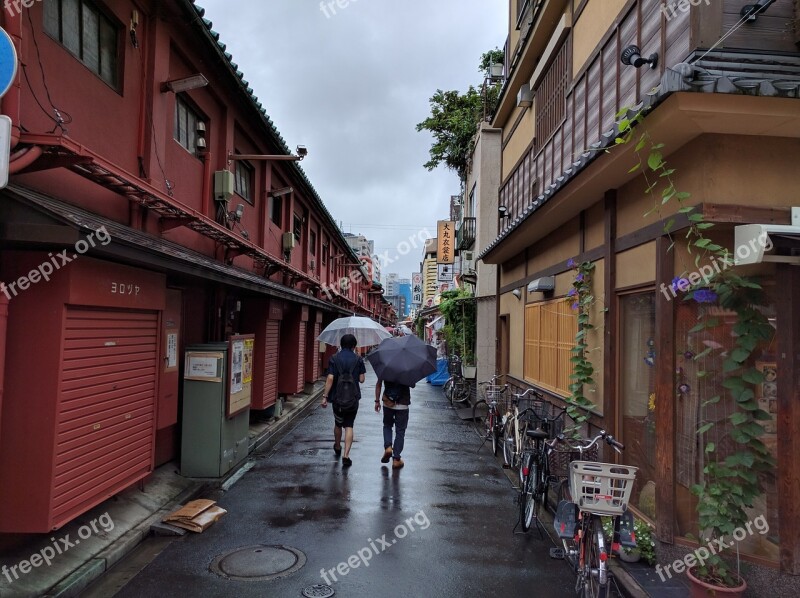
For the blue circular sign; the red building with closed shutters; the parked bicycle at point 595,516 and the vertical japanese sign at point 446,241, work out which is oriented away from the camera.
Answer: the parked bicycle

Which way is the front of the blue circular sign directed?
toward the camera

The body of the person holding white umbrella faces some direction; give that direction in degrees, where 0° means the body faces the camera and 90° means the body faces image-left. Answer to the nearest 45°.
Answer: approximately 180°

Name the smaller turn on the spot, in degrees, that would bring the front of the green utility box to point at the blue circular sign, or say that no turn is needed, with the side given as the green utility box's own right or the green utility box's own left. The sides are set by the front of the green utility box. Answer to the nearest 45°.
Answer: approximately 45° to the green utility box's own right

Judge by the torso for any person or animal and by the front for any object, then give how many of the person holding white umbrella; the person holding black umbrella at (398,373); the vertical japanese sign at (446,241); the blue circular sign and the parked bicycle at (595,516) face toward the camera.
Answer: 2

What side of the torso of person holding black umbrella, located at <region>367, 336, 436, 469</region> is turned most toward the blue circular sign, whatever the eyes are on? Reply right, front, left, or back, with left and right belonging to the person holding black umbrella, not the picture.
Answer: back

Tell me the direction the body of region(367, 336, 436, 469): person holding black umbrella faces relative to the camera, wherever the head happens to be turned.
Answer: away from the camera

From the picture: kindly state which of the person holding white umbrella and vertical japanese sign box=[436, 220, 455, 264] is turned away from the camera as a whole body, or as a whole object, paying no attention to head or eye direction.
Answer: the person holding white umbrella

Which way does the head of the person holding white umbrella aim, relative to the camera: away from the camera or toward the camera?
away from the camera

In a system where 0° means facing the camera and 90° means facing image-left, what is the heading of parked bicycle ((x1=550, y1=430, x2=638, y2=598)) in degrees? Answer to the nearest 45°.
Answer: approximately 180°

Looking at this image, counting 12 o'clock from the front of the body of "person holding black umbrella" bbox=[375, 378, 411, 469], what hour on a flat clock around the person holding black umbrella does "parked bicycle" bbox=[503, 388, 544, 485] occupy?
The parked bicycle is roughly at 3 o'clock from the person holding black umbrella.

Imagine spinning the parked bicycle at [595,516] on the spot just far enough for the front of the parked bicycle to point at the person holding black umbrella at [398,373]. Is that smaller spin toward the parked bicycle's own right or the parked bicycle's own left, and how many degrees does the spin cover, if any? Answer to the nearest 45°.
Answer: approximately 45° to the parked bicycle's own left

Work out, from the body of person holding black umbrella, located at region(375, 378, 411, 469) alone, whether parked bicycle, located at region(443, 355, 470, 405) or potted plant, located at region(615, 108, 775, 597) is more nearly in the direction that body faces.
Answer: the parked bicycle

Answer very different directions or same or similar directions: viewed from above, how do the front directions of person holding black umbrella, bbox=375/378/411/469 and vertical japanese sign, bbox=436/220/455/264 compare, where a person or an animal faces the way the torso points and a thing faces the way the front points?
very different directions

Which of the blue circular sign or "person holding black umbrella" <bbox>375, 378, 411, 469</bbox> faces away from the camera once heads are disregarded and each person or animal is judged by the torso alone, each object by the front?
the person holding black umbrella

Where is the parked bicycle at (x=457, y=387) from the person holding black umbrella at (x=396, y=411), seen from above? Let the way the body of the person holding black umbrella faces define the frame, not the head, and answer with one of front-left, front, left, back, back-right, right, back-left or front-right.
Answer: front

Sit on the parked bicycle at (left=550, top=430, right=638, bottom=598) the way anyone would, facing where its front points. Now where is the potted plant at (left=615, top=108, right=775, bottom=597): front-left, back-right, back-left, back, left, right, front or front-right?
right
